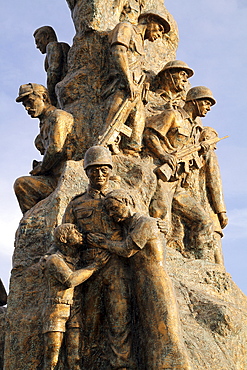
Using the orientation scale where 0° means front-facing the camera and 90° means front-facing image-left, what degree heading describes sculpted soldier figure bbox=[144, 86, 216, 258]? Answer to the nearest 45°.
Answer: approximately 315°

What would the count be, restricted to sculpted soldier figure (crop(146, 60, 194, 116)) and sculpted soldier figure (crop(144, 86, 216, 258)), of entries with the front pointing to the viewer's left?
0
